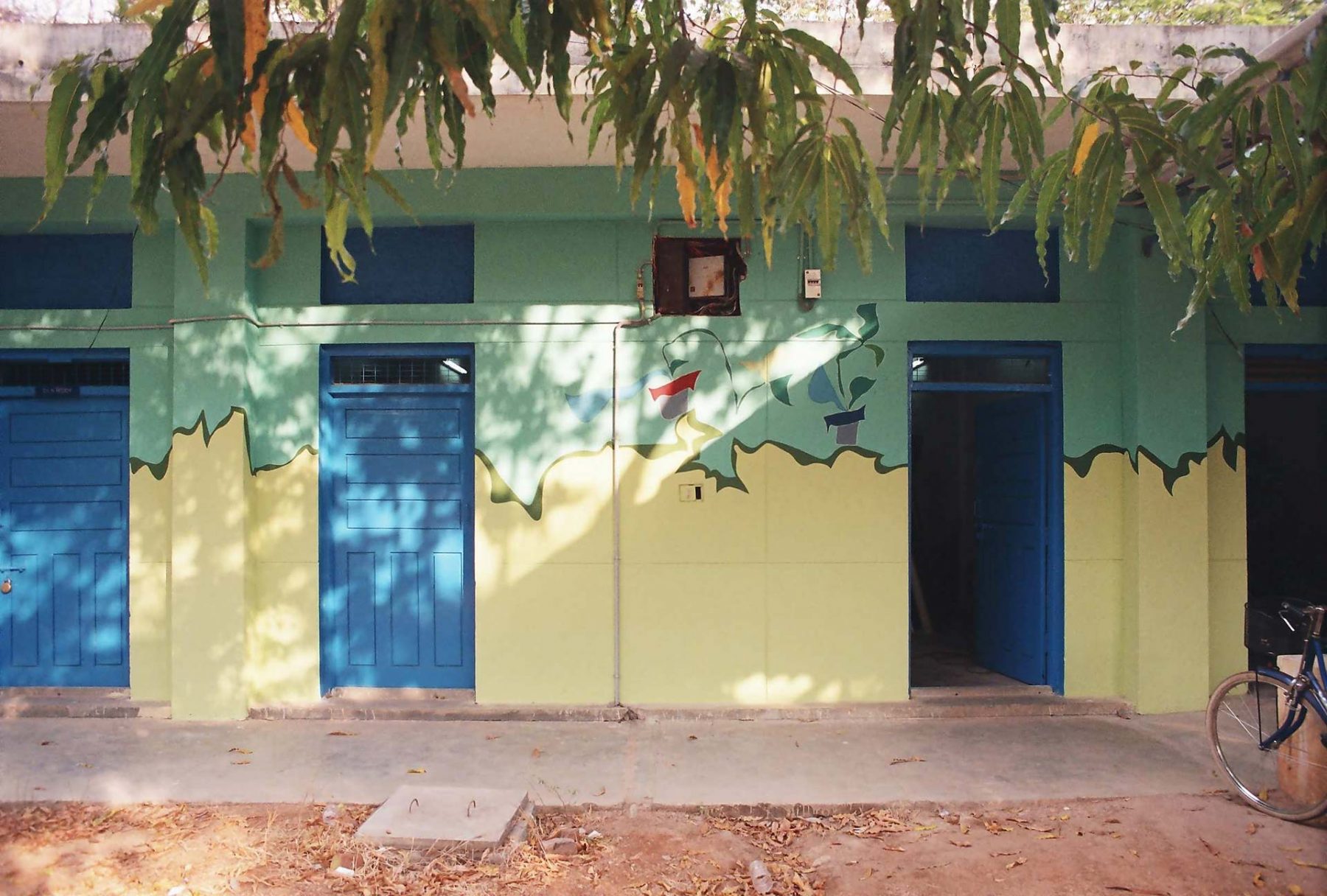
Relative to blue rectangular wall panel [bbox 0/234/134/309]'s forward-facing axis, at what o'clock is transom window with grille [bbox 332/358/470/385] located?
The transom window with grille is roughly at 10 o'clock from the blue rectangular wall panel.

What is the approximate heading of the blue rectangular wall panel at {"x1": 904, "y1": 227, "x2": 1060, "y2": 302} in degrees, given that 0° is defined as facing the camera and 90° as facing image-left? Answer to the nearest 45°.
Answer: approximately 0°

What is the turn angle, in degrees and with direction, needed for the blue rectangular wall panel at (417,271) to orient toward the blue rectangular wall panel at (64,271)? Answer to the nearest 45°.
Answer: approximately 90° to its right

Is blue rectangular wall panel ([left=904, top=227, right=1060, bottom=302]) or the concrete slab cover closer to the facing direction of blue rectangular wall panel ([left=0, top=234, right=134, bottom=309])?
the concrete slab cover

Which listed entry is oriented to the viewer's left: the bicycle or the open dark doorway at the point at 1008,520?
the bicycle

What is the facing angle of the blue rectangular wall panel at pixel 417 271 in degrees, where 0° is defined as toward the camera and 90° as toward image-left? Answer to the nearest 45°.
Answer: approximately 0°

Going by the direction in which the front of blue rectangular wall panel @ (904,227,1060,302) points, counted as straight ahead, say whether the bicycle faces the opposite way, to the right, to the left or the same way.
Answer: to the right
